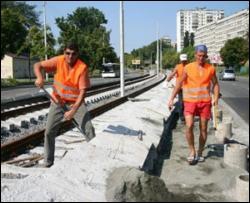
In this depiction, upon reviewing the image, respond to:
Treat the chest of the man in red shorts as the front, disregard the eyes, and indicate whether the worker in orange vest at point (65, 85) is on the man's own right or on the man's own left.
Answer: on the man's own right

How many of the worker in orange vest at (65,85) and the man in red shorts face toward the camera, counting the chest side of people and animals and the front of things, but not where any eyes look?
2

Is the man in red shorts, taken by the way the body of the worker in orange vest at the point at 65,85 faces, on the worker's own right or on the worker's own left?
on the worker's own left

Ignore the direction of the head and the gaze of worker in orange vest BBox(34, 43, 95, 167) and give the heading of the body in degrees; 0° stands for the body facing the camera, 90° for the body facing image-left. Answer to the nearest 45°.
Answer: approximately 0°
